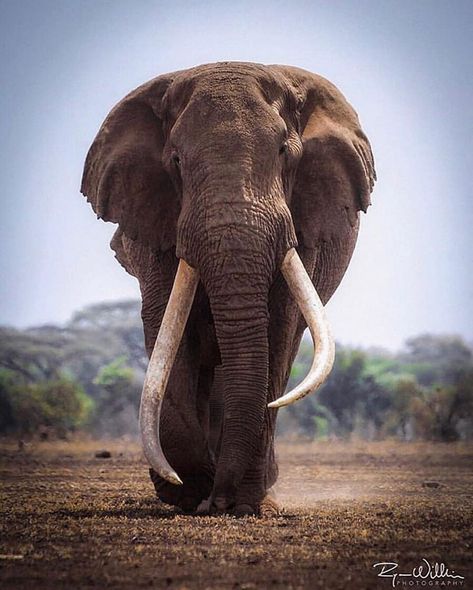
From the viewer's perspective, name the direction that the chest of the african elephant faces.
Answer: toward the camera
